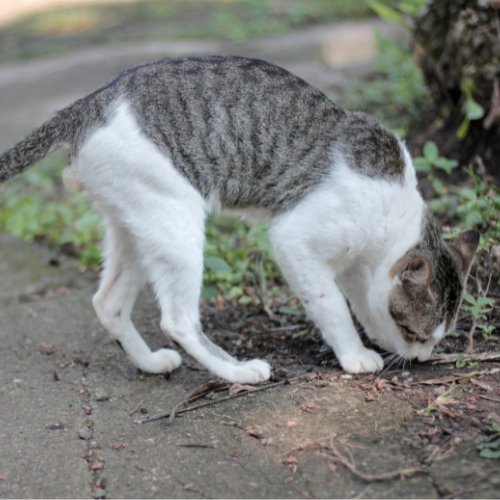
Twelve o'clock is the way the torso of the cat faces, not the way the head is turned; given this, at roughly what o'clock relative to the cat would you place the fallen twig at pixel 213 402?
The fallen twig is roughly at 4 o'clock from the cat.

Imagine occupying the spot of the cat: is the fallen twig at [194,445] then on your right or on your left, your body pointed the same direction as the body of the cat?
on your right

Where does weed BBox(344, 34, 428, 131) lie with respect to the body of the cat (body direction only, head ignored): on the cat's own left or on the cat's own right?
on the cat's own left

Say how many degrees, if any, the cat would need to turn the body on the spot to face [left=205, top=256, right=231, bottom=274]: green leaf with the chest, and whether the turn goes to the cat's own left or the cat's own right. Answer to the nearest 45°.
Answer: approximately 90° to the cat's own left

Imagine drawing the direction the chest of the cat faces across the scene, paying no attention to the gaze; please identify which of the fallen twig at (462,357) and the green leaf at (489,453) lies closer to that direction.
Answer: the fallen twig

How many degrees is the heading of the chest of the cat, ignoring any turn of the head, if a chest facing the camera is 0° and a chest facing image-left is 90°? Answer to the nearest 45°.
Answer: approximately 270°

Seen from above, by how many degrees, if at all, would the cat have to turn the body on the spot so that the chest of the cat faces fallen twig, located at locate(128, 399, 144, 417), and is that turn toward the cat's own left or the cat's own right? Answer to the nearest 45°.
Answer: approximately 135° to the cat's own right

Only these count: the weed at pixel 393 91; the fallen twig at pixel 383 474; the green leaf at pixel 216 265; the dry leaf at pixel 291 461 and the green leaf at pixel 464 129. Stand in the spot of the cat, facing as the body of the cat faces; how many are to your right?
2

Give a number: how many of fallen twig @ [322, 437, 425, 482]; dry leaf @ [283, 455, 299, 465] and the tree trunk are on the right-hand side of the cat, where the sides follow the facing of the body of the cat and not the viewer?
2

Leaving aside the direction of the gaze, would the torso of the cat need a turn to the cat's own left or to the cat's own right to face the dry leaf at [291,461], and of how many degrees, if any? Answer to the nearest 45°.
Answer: approximately 90° to the cat's own right

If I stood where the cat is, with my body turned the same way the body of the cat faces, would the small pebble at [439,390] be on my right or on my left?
on my right

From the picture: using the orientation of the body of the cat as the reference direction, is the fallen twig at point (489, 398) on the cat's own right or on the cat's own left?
on the cat's own right

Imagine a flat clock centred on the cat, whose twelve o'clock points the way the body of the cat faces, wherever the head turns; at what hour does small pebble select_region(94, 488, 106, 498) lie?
The small pebble is roughly at 4 o'clock from the cat.

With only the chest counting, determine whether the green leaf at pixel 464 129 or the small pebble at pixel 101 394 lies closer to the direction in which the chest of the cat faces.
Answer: the green leaf
